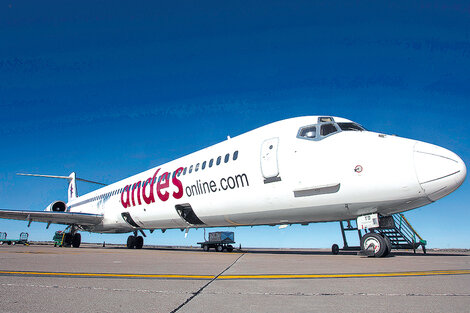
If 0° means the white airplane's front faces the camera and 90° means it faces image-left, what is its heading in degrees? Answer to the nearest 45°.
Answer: approximately 315°
